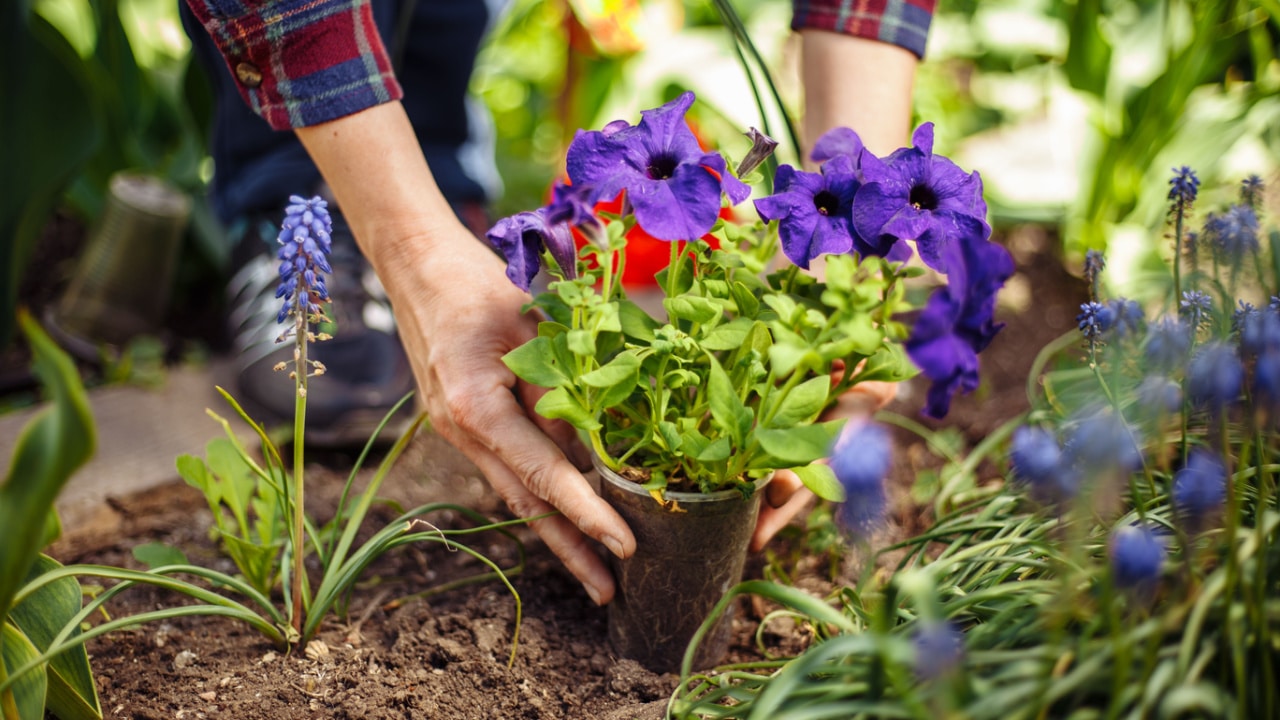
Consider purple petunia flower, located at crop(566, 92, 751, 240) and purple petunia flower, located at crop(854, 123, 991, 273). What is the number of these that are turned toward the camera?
2

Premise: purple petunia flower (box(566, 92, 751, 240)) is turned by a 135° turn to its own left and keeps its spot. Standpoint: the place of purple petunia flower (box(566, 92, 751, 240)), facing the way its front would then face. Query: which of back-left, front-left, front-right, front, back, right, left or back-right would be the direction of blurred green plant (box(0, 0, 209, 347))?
left

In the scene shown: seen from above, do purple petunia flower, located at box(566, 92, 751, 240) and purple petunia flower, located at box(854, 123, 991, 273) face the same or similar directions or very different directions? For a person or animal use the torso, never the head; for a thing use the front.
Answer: same or similar directions

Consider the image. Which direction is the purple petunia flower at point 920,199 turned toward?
toward the camera
